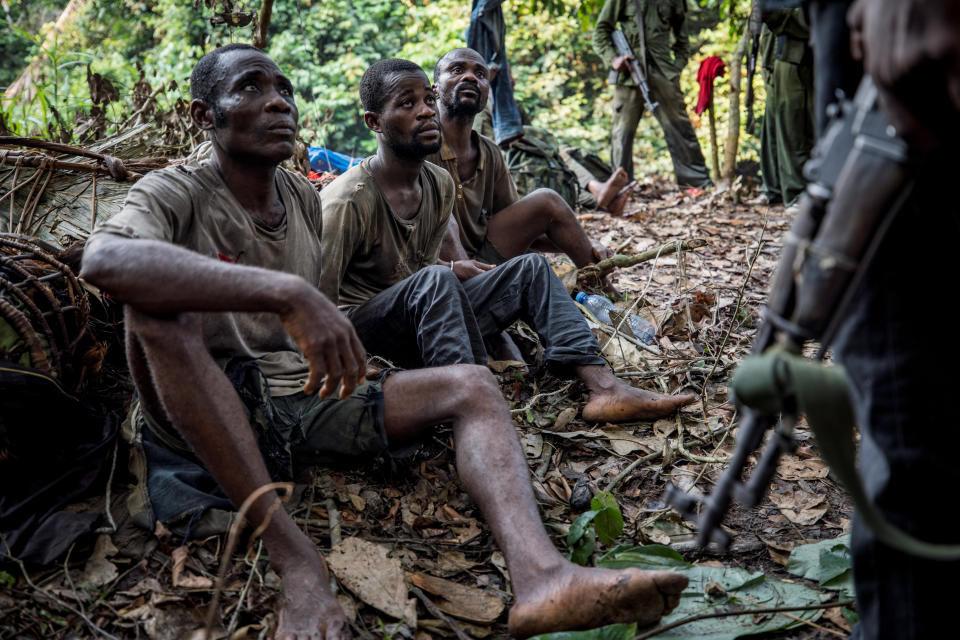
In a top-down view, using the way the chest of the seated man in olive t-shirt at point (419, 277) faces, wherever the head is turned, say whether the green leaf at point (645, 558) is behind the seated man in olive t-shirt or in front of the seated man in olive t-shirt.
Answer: in front

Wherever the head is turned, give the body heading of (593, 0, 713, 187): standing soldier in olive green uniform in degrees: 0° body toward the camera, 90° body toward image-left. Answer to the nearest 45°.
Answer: approximately 0°

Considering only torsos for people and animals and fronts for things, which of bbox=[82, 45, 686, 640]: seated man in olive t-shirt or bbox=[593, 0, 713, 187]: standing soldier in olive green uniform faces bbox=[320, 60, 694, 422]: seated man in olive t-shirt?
the standing soldier in olive green uniform

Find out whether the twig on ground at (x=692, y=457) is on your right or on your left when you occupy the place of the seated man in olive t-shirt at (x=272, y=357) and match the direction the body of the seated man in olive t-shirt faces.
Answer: on your left

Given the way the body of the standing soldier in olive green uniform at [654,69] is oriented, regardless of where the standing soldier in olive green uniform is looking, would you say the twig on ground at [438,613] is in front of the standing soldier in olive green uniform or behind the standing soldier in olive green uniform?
in front

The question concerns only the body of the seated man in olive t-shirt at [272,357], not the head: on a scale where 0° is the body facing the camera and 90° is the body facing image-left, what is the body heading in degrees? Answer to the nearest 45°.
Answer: approximately 315°
